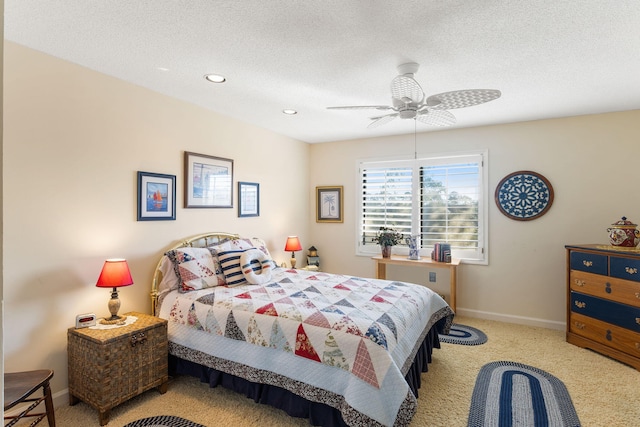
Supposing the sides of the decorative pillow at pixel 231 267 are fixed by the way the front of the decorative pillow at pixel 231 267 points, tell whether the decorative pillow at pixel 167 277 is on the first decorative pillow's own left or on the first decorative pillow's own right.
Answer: on the first decorative pillow's own right

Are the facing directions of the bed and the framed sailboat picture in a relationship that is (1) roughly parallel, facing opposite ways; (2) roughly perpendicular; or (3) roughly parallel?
roughly parallel

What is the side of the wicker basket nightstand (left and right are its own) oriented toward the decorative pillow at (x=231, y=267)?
left

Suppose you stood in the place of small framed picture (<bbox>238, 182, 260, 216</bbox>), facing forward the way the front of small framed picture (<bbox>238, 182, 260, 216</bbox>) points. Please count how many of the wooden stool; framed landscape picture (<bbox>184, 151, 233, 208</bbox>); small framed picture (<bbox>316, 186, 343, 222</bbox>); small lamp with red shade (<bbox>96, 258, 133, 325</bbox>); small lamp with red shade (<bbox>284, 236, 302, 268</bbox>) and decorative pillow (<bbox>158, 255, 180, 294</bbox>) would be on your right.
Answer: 4

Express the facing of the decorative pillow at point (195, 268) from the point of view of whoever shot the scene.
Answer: facing the viewer and to the right of the viewer

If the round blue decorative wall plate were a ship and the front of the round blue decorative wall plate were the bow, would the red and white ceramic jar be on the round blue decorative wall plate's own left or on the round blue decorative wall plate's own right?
on the round blue decorative wall plate's own left

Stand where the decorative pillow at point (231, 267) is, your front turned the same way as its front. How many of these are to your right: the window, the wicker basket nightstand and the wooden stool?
2

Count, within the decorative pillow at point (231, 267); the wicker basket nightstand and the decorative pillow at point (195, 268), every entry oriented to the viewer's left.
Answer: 0

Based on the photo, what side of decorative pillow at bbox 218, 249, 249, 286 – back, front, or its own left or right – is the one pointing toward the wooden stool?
right

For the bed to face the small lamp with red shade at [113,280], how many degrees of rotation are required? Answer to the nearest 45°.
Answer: approximately 135° to its right

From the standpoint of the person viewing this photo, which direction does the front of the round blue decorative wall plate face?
facing the viewer

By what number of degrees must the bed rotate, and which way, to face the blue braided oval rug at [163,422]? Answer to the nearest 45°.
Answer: approximately 135° to its right

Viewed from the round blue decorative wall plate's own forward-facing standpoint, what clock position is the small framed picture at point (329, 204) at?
The small framed picture is roughly at 3 o'clock from the round blue decorative wall plate.
